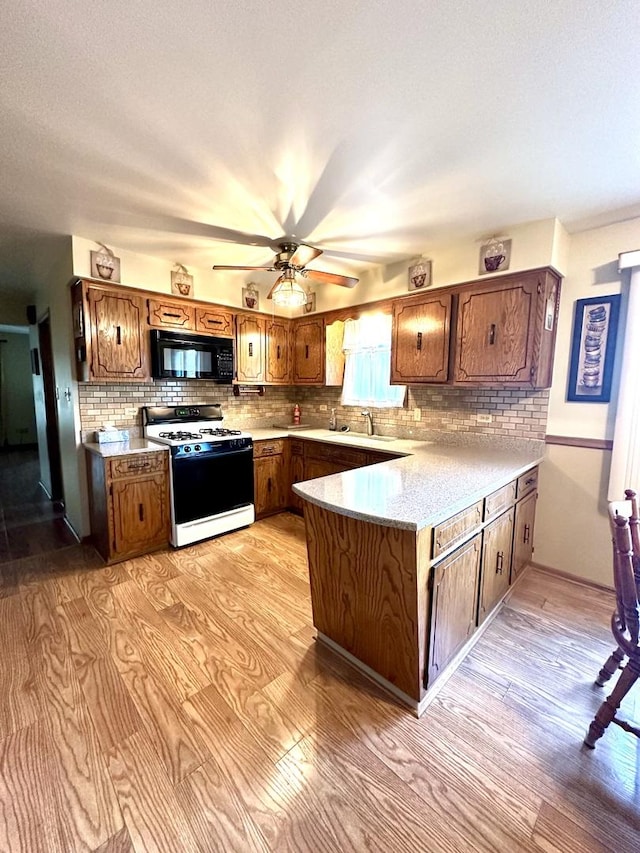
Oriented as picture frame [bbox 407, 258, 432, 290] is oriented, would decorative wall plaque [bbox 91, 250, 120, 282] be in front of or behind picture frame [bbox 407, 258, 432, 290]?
in front

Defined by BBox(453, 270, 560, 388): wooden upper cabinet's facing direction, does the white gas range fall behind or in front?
in front

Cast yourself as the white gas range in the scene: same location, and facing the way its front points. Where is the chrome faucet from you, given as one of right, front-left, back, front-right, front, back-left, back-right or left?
front-left

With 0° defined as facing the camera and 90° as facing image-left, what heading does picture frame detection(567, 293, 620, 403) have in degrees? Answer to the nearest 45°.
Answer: approximately 45°

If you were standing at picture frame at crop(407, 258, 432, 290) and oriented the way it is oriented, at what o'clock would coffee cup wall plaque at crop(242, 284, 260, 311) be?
coffee cup wall plaque at crop(242, 284, 260, 311) is roughly at 2 o'clock from picture frame at crop(407, 258, 432, 290).

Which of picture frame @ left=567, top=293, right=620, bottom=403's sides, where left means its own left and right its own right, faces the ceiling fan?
front

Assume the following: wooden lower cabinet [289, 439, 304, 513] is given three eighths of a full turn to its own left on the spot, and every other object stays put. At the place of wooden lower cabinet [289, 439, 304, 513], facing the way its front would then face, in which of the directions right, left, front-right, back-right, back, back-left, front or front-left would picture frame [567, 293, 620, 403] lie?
front-right

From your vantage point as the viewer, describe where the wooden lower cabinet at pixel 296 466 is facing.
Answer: facing the viewer and to the left of the viewer

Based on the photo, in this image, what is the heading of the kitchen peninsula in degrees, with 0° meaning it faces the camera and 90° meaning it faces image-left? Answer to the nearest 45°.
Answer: approximately 315°

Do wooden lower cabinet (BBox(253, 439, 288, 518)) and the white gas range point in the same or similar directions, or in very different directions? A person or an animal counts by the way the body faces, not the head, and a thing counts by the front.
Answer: same or similar directions
